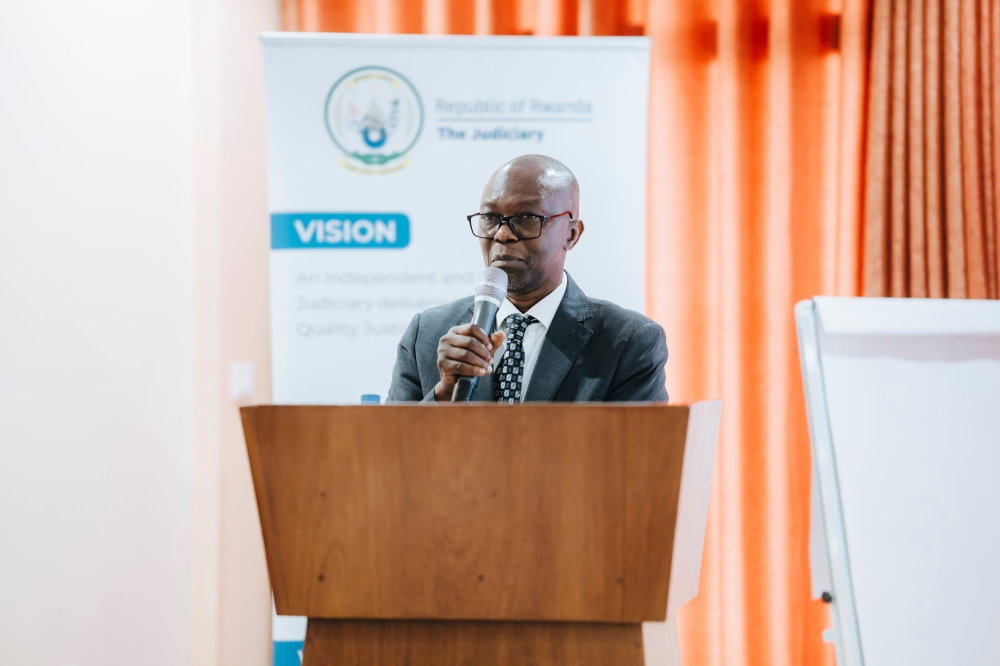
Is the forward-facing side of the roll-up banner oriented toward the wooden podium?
yes

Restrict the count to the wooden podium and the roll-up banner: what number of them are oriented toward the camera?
2

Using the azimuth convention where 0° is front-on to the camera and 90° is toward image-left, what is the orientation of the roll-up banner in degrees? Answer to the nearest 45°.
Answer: approximately 0°

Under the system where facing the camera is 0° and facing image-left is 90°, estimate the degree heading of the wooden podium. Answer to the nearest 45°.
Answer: approximately 0°

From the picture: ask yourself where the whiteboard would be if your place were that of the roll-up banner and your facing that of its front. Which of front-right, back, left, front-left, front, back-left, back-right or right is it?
front-left

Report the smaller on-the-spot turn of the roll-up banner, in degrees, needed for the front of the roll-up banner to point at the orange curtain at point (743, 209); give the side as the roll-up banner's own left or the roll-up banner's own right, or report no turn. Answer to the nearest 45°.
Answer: approximately 135° to the roll-up banner's own left

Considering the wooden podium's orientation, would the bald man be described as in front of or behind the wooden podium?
behind

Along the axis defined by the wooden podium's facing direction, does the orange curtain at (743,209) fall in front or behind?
behind
